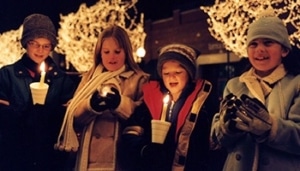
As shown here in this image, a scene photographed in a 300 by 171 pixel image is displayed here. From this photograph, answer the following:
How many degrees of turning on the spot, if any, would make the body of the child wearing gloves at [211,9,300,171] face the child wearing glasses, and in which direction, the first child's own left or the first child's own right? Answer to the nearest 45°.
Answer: approximately 45° to the first child's own right

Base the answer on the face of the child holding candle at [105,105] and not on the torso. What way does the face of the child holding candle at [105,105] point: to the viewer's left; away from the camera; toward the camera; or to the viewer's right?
toward the camera

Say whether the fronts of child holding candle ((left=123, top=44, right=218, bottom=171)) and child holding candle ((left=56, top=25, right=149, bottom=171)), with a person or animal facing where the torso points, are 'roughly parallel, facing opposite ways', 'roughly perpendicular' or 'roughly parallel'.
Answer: roughly parallel

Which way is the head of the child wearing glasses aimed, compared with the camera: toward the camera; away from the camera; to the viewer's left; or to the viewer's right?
toward the camera

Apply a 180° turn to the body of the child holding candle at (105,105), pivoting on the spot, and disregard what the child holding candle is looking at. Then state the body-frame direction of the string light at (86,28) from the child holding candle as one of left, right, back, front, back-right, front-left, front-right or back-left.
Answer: front

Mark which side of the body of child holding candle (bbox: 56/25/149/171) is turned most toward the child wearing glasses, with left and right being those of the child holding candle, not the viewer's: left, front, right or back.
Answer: right

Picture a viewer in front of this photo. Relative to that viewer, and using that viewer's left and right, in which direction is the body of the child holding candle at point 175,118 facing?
facing the viewer

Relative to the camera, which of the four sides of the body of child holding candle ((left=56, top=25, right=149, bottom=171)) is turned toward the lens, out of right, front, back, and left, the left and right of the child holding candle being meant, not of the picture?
front

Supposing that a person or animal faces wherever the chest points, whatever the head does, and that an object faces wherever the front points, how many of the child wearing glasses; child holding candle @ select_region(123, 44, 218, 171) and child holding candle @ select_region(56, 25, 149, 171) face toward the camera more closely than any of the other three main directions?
3

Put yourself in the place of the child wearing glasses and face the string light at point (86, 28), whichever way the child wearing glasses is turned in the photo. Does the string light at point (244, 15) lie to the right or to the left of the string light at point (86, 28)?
right

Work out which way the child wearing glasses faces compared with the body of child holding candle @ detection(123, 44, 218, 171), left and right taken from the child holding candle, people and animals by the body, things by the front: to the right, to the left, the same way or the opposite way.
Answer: the same way

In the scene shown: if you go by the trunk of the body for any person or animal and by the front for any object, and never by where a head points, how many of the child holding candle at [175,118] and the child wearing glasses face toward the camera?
2

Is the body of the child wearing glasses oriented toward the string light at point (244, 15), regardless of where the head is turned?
no

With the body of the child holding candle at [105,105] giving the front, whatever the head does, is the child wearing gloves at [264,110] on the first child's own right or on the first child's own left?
on the first child's own left
